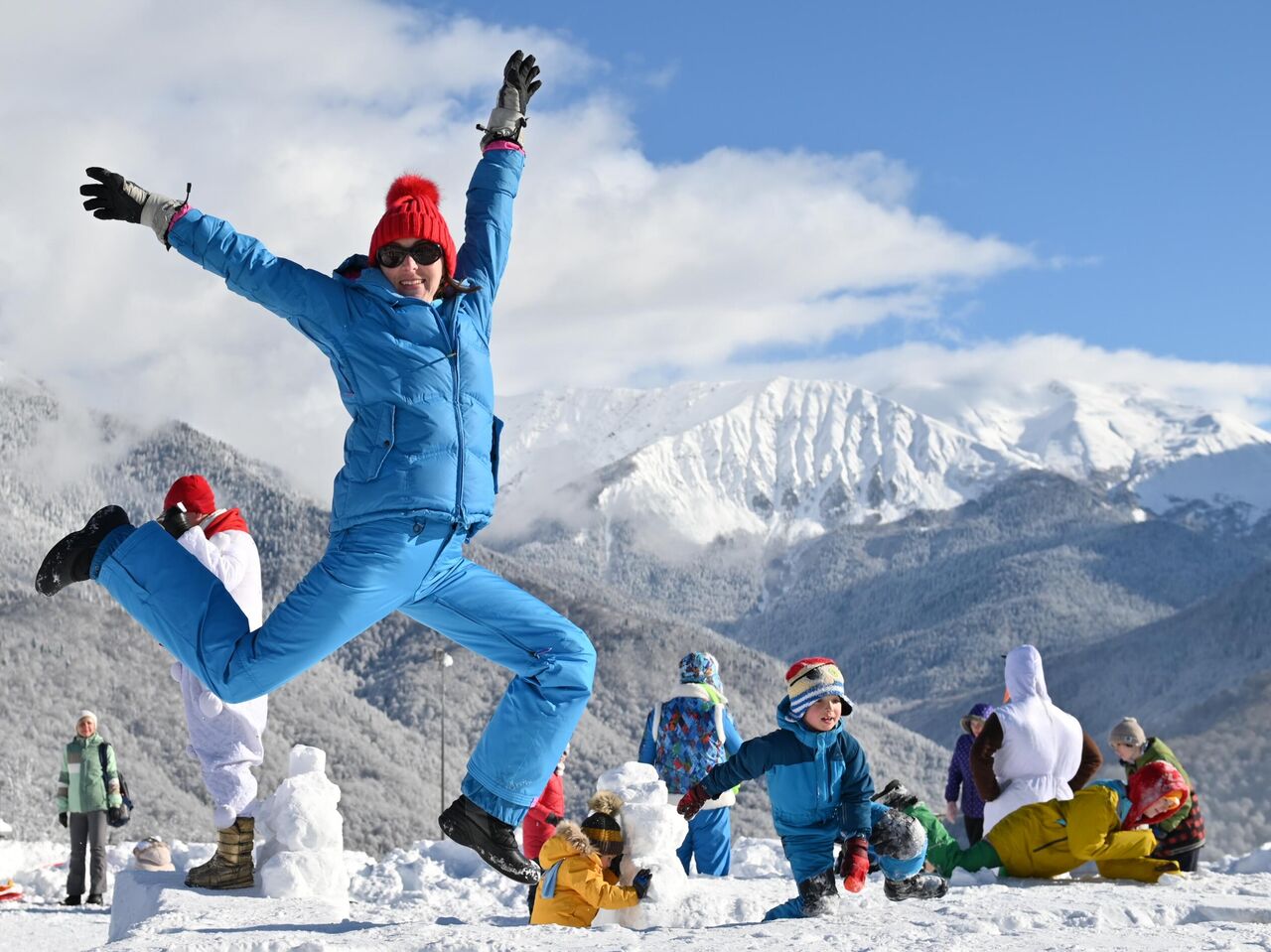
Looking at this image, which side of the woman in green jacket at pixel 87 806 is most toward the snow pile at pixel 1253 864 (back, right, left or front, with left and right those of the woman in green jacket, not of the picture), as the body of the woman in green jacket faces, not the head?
left

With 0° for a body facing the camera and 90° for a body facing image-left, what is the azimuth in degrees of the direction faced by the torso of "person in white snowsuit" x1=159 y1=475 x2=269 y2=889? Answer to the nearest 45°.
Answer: approximately 90°

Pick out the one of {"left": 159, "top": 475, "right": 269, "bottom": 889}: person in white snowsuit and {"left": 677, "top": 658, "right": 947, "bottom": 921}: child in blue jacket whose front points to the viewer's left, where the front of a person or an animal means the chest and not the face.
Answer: the person in white snowsuit

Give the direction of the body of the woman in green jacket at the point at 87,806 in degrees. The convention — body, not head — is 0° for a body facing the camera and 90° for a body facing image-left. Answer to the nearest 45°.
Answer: approximately 0°

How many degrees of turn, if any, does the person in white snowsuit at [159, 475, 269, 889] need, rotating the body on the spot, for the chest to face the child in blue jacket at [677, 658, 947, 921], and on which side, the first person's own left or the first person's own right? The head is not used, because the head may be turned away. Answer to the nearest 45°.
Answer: approximately 135° to the first person's own left
